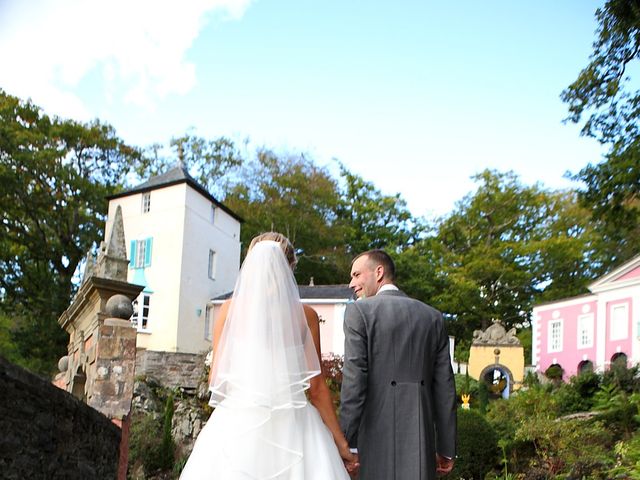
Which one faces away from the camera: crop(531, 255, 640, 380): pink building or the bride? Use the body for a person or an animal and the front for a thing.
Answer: the bride

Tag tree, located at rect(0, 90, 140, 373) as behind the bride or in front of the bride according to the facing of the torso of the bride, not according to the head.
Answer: in front

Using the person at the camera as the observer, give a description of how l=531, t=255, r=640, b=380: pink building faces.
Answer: facing the viewer and to the left of the viewer

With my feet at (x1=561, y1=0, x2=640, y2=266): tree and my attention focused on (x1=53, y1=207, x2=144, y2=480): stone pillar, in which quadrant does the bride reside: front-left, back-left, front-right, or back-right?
front-left

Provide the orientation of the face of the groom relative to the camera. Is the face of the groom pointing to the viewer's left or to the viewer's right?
to the viewer's left

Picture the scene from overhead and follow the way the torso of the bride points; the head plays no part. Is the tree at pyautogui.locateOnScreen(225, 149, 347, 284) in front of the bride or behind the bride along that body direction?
in front

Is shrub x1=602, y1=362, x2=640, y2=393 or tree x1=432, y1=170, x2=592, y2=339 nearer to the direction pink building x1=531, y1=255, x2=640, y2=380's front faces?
the shrub

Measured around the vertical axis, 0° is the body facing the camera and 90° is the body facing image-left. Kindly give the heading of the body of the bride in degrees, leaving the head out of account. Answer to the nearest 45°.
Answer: approximately 180°

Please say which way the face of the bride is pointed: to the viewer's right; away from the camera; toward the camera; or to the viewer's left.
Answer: away from the camera

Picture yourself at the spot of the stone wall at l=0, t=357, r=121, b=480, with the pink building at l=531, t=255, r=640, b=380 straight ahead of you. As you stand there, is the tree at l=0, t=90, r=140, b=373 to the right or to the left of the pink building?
left

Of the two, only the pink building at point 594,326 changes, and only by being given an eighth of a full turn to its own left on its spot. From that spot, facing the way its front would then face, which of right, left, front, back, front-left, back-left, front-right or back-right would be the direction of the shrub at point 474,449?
front

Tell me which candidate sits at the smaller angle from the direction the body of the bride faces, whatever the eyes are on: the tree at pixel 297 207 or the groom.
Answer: the tree

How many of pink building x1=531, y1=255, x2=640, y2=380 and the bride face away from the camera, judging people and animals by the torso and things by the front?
1

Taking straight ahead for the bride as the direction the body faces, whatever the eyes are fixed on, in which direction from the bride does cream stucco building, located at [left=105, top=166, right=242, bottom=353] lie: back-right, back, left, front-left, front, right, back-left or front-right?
front

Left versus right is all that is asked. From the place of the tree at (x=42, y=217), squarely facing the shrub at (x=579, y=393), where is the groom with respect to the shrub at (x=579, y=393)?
right
